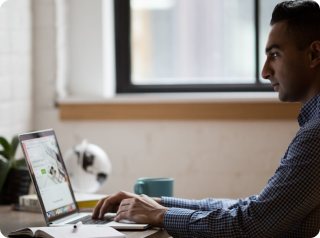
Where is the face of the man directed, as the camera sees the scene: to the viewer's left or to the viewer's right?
to the viewer's left

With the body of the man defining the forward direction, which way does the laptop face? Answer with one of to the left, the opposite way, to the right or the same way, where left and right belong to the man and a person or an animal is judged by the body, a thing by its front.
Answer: the opposite way

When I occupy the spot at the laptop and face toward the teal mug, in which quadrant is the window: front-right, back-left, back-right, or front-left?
front-left

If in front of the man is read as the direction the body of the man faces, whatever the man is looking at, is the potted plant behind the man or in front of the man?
in front

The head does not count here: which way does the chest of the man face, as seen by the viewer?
to the viewer's left

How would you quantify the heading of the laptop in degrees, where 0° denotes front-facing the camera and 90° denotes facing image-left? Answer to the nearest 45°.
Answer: approximately 270°

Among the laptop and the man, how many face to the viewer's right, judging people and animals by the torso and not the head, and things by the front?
1
